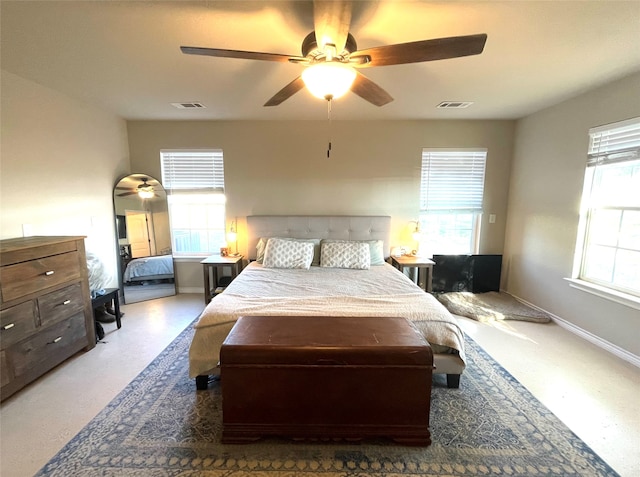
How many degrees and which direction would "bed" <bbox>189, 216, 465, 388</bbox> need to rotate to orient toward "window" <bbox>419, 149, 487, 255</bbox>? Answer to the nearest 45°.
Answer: approximately 135° to its left

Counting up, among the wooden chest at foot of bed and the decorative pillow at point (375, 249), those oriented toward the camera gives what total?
2

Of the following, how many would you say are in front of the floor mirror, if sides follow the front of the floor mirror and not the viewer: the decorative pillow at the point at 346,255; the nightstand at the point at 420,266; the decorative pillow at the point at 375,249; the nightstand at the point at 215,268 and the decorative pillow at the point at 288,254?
5

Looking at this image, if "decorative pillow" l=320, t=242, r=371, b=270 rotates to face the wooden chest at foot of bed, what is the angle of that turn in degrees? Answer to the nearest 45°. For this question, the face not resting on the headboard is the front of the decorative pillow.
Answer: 0° — it already faces it

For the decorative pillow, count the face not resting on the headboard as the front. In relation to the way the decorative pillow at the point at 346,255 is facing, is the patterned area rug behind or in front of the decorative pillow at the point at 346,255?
in front

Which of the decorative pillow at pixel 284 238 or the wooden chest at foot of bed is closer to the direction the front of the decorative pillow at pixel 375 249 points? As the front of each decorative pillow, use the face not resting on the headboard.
the wooden chest at foot of bed

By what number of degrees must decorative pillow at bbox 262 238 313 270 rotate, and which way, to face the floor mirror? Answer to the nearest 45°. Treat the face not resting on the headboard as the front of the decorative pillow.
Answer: approximately 90° to its right

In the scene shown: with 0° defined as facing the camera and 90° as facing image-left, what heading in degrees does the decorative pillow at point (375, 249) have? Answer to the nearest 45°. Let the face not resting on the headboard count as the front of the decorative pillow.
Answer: approximately 0°

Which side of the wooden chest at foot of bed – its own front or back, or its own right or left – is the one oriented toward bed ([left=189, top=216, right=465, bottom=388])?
back
